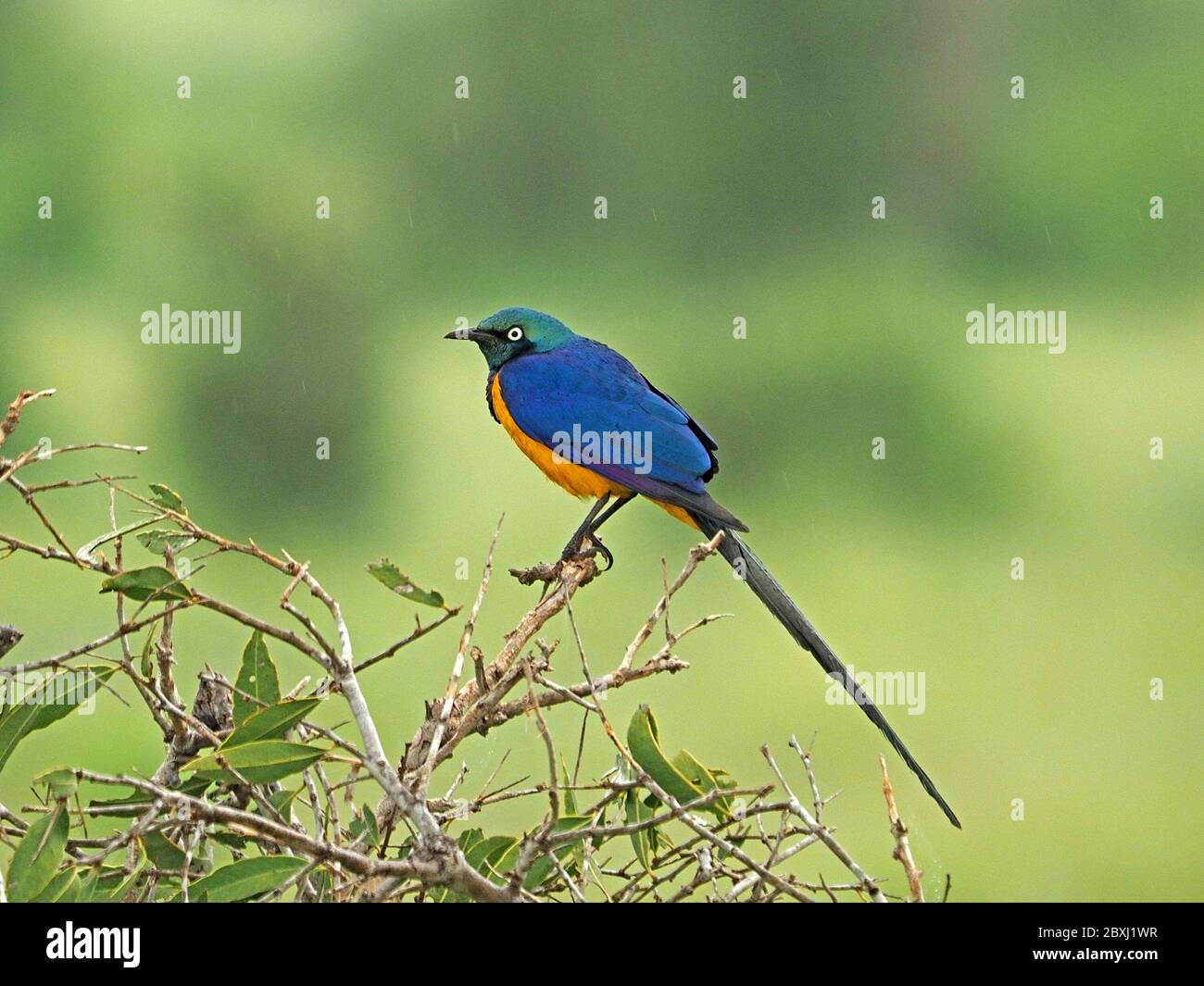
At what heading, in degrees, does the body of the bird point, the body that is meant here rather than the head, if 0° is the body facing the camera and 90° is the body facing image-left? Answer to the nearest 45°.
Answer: approximately 90°

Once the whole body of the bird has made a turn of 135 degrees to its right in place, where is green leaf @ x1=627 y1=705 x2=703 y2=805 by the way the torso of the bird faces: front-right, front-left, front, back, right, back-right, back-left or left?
back-right

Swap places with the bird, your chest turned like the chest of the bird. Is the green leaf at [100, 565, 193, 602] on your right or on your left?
on your left
